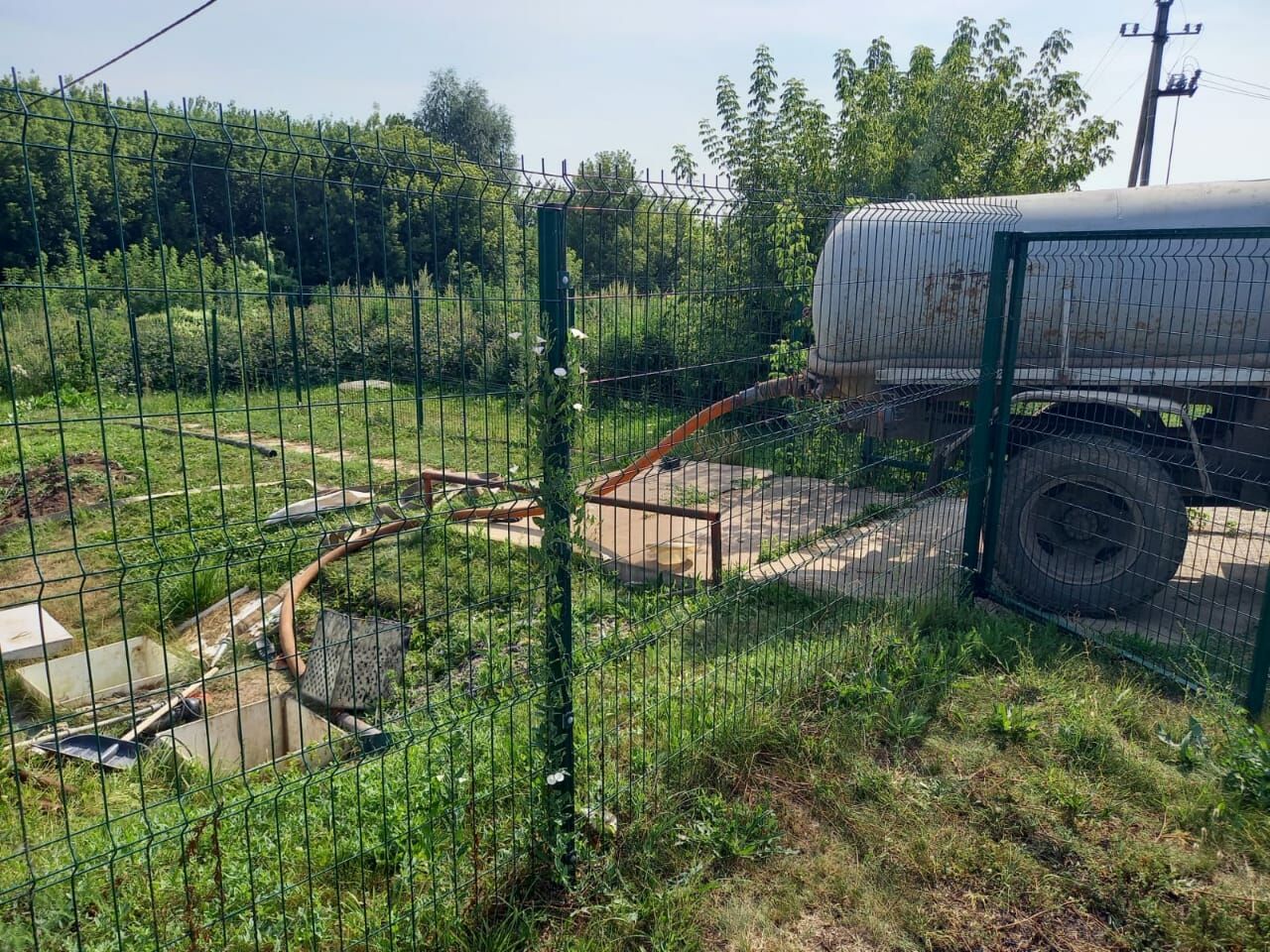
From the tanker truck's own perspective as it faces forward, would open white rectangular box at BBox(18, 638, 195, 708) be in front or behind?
behind

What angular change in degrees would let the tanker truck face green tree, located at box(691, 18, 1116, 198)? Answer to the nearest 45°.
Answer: approximately 90° to its left

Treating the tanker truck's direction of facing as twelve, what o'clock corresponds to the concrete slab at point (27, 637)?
The concrete slab is roughly at 5 o'clock from the tanker truck.

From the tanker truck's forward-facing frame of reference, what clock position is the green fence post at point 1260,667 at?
The green fence post is roughly at 2 o'clock from the tanker truck.

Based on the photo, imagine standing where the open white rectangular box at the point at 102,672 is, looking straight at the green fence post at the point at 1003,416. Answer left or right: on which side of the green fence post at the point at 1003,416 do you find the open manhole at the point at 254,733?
right

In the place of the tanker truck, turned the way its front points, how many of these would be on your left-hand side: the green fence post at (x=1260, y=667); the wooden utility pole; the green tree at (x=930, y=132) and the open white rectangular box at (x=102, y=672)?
2

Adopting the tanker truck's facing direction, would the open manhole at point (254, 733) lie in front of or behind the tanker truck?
behind

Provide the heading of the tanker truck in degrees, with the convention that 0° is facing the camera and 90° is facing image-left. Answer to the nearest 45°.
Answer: approximately 270°

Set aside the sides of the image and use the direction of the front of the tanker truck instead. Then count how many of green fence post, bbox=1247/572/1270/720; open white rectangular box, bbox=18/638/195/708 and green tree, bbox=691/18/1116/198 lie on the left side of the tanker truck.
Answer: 1

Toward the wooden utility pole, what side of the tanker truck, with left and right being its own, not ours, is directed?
left

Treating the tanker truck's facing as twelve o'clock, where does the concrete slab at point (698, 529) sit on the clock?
The concrete slab is roughly at 6 o'clock from the tanker truck.

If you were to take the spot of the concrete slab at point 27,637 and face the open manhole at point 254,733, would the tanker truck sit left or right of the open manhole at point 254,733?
left
